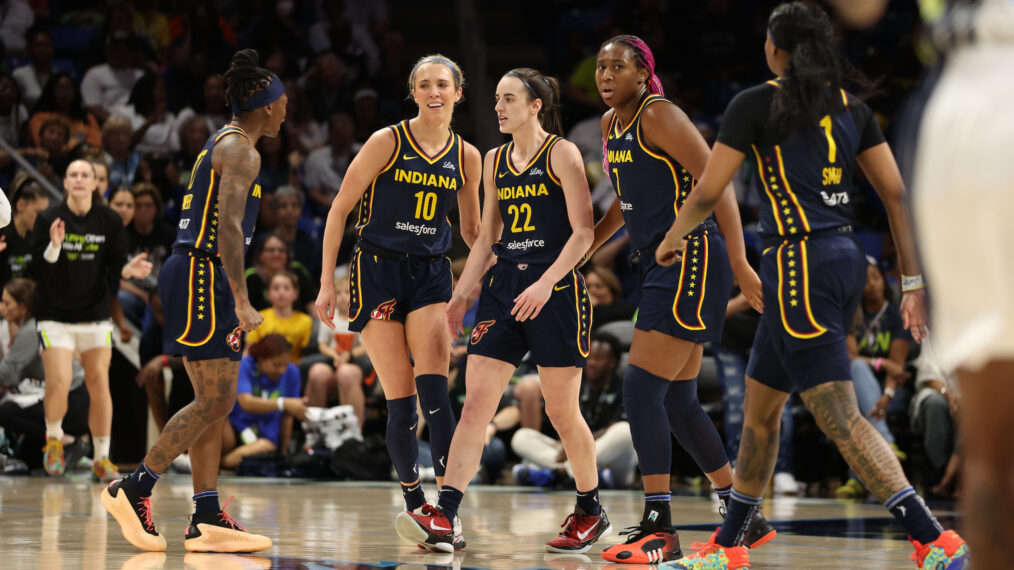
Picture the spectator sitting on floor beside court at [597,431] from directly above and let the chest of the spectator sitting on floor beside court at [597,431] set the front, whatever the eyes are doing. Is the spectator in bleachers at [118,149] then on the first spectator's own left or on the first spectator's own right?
on the first spectator's own right

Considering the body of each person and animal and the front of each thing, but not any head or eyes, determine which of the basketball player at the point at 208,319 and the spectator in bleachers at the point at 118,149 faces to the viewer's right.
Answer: the basketball player

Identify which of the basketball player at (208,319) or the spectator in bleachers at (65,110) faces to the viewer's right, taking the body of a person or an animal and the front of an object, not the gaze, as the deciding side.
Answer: the basketball player

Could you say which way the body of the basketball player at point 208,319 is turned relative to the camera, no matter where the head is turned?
to the viewer's right

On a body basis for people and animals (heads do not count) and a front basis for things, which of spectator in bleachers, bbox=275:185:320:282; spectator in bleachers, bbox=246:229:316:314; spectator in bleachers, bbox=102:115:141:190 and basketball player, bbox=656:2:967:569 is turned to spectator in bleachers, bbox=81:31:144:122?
the basketball player

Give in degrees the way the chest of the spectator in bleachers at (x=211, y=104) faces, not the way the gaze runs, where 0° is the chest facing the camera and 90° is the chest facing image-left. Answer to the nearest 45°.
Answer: approximately 0°

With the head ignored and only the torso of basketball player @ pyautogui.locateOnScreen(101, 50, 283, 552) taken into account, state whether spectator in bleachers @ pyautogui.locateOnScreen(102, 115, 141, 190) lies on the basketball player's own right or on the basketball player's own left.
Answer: on the basketball player's own left

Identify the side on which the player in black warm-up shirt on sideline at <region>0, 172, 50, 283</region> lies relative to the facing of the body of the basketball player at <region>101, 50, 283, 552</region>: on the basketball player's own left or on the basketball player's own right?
on the basketball player's own left

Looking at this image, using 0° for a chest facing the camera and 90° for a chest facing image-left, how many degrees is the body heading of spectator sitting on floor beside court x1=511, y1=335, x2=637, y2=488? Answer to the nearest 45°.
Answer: approximately 45°

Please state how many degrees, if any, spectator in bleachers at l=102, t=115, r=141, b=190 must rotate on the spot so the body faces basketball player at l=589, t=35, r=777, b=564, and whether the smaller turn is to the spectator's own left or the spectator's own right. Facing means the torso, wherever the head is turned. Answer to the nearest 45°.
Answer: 0° — they already face them

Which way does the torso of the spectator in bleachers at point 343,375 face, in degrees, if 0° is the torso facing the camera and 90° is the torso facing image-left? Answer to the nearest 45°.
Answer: approximately 0°
